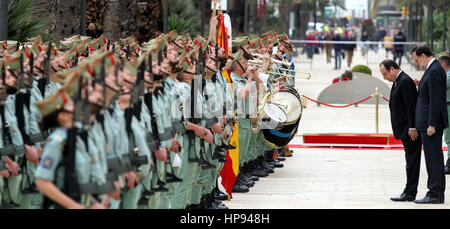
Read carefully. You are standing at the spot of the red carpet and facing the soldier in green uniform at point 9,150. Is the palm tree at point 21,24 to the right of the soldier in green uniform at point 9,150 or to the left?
right

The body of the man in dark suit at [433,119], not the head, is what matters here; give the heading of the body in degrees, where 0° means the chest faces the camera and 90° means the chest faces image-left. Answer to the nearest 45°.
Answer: approximately 90°

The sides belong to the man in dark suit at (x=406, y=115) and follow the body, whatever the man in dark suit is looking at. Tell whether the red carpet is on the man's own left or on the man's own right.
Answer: on the man's own right

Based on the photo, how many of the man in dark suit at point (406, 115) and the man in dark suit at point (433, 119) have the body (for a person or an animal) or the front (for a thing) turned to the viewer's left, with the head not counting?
2

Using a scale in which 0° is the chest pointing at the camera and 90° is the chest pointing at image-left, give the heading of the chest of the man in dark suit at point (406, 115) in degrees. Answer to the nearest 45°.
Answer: approximately 90°
